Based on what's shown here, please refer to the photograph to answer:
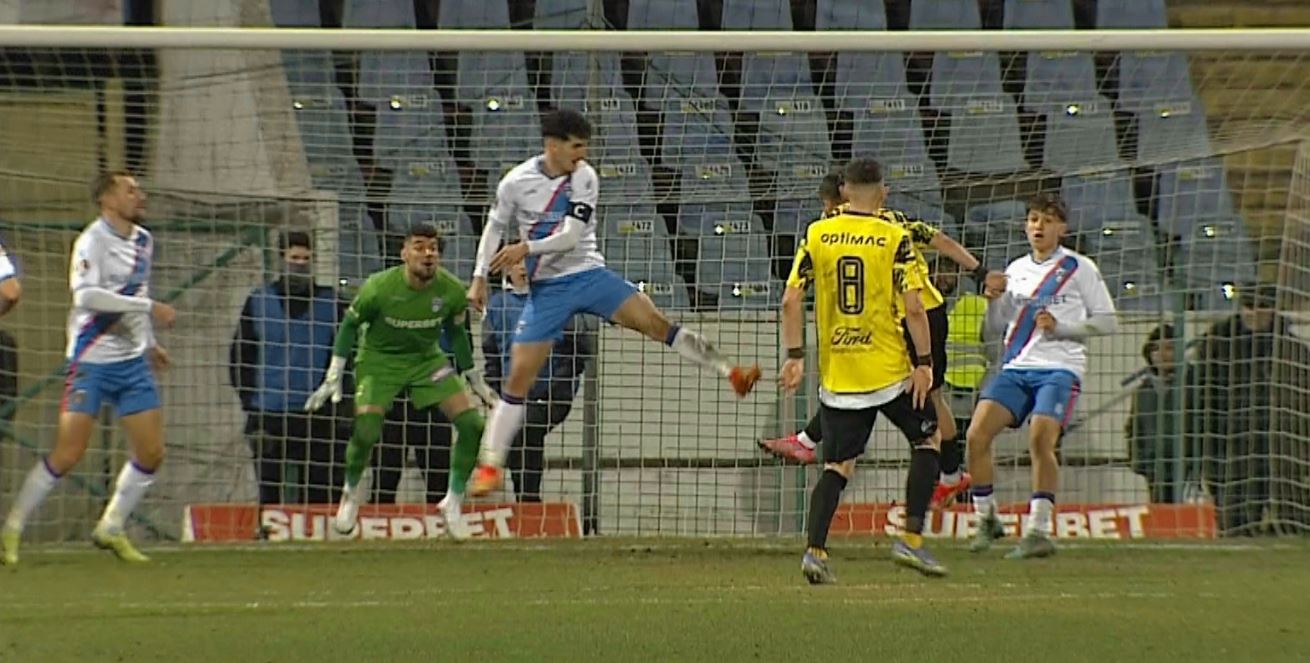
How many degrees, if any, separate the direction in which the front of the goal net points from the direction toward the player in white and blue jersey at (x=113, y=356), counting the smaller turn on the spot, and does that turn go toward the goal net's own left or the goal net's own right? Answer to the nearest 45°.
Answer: approximately 45° to the goal net's own right

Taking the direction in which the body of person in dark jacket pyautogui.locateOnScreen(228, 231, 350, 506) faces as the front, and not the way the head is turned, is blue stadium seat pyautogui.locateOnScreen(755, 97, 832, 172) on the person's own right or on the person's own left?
on the person's own left

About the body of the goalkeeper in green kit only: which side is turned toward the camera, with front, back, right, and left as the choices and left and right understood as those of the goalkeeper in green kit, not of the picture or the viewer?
front

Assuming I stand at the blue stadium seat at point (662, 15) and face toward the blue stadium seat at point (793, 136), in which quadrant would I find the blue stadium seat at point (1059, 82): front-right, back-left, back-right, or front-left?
front-left

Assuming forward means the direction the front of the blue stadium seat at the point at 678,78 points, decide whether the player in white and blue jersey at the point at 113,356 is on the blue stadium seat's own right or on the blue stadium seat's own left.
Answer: on the blue stadium seat's own right

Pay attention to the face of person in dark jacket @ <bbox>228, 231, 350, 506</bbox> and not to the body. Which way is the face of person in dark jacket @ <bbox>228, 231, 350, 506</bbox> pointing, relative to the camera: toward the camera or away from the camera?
toward the camera

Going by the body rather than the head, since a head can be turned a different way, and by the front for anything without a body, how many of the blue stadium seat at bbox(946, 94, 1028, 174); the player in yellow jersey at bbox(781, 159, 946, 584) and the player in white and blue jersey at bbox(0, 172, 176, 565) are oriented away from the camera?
1

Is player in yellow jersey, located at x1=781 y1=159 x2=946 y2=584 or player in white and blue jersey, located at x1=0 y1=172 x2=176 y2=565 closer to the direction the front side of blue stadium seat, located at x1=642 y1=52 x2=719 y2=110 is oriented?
the player in yellow jersey

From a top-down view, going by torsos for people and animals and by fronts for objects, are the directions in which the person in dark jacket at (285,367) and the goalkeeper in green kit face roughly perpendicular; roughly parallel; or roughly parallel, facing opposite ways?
roughly parallel

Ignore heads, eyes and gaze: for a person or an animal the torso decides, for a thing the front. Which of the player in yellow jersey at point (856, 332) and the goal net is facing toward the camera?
the goal net

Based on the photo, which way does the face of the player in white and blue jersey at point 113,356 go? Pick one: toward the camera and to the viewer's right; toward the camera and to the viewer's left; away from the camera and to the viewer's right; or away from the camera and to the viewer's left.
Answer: toward the camera and to the viewer's right

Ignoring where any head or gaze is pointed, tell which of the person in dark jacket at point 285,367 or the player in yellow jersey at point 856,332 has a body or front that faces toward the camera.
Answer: the person in dark jacket

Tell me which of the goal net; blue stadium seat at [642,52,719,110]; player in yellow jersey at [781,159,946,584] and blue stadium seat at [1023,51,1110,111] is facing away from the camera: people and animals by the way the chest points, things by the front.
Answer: the player in yellow jersey

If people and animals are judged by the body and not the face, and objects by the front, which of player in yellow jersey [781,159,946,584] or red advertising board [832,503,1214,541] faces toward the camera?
the red advertising board

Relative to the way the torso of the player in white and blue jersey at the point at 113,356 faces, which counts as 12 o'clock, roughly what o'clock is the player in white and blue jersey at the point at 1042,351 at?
the player in white and blue jersey at the point at 1042,351 is roughly at 11 o'clock from the player in white and blue jersey at the point at 113,356.

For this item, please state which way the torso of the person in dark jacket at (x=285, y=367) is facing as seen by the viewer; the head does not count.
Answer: toward the camera

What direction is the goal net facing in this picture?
toward the camera
